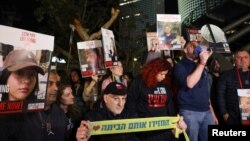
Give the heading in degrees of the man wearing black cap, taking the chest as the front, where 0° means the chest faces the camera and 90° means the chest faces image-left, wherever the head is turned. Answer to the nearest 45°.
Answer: approximately 315°

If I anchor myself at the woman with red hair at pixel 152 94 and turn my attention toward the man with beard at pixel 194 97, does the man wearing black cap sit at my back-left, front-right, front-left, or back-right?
back-right

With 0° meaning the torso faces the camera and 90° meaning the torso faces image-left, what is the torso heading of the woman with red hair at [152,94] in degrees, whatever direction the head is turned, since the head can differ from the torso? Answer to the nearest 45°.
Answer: approximately 315°

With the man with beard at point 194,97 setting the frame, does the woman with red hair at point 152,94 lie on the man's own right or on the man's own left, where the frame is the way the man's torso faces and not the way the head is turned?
on the man's own right

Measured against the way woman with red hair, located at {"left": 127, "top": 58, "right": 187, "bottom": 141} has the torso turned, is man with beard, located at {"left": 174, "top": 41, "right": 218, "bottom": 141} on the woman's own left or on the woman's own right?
on the woman's own left

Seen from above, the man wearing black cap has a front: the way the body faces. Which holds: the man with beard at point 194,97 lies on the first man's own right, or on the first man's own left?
on the first man's own left

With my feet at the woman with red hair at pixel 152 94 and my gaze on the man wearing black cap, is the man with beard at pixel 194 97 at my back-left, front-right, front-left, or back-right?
back-left

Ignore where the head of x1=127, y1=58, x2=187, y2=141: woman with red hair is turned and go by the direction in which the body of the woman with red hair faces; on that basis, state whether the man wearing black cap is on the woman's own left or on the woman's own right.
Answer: on the woman's own right
